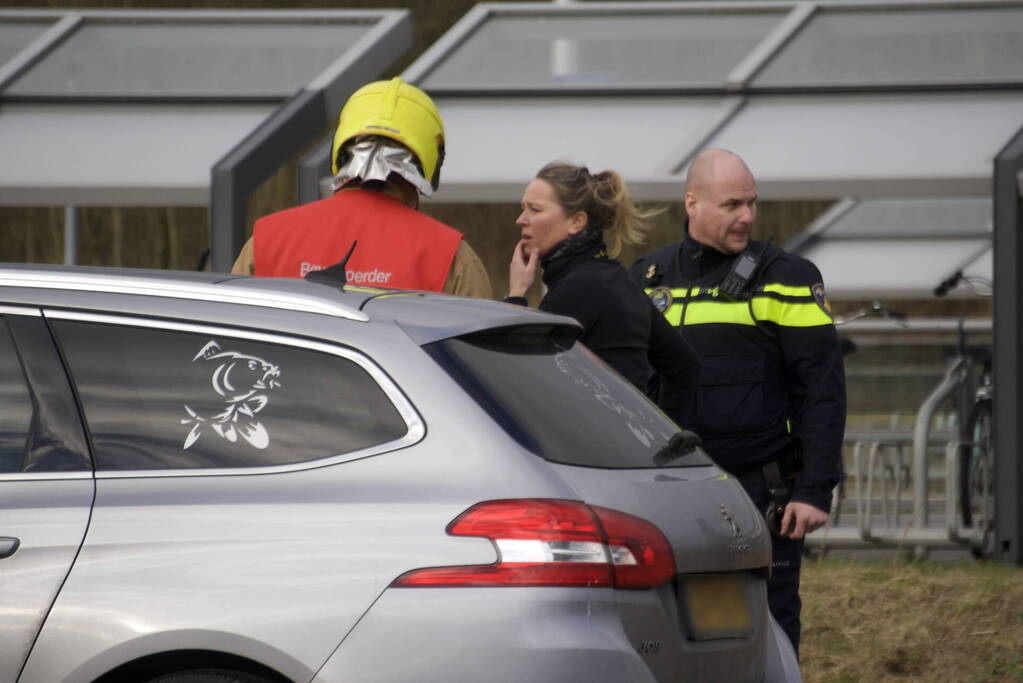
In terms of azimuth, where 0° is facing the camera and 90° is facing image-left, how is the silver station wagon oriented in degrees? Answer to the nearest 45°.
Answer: approximately 90°

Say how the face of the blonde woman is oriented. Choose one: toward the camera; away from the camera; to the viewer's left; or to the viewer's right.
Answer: to the viewer's left

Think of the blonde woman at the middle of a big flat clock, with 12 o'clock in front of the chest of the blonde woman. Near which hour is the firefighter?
The firefighter is roughly at 11 o'clock from the blonde woman.

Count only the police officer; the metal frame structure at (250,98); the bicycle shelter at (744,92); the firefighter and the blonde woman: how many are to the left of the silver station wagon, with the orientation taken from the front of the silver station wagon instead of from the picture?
0

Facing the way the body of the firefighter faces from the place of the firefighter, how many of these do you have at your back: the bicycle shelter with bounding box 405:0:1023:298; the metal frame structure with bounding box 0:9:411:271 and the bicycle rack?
0

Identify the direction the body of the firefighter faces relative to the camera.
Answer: away from the camera

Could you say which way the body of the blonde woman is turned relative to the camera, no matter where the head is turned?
to the viewer's left

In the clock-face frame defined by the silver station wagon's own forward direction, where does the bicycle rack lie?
The bicycle rack is roughly at 4 o'clock from the silver station wagon.

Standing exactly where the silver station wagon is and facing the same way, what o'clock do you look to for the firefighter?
The firefighter is roughly at 3 o'clock from the silver station wagon.

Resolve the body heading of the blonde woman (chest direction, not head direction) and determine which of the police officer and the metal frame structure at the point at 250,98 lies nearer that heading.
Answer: the metal frame structure

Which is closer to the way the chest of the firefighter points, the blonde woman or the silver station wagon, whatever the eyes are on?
the blonde woman

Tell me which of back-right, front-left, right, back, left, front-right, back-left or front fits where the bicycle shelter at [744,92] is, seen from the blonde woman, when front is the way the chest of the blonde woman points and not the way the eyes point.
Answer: right

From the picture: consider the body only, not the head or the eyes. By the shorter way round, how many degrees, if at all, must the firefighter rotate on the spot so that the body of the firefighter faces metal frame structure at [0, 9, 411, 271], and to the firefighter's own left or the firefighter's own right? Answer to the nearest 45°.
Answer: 0° — they already face it

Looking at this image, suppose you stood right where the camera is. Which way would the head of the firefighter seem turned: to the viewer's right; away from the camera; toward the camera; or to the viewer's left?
away from the camera
